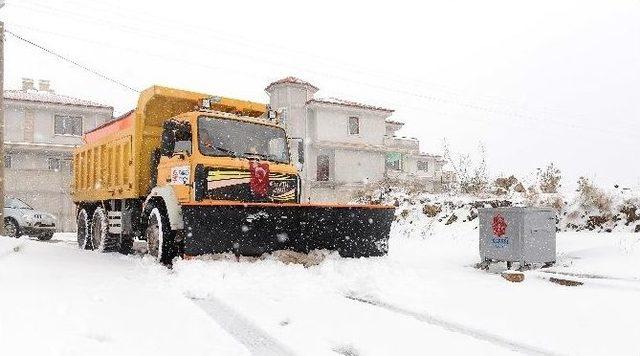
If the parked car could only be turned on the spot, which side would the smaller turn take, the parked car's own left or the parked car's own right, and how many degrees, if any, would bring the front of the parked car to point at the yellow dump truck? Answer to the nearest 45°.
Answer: approximately 45° to the parked car's own right

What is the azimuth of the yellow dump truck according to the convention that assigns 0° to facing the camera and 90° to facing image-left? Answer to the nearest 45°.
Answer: approximately 315°

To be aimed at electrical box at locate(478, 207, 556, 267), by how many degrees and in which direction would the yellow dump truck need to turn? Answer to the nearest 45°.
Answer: approximately 45° to its left

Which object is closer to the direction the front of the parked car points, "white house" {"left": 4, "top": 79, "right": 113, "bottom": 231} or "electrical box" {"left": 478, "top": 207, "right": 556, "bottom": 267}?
the electrical box

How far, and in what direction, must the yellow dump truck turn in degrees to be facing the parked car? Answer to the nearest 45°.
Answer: approximately 180°

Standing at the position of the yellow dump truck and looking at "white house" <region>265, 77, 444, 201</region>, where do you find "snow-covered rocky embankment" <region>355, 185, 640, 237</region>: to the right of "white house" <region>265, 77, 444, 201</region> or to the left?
right

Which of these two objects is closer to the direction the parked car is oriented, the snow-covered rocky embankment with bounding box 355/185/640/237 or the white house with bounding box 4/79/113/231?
the snow-covered rocky embankment

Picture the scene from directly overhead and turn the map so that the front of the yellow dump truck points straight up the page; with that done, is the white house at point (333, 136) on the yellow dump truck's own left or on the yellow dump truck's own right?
on the yellow dump truck's own left

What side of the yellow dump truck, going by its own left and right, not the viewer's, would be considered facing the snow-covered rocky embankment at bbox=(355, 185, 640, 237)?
left

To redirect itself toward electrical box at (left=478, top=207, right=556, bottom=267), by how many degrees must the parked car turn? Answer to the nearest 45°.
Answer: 0° — it already faces it

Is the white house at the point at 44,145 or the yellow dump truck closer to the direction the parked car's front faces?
the yellow dump truck

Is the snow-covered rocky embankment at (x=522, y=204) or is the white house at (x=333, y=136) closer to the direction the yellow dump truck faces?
the snow-covered rocky embankment

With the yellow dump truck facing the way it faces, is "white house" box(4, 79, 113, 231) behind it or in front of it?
behind

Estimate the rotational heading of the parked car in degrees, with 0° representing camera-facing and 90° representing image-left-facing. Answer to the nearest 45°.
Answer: approximately 315°

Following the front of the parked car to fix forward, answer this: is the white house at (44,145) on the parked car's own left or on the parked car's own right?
on the parked car's own left
